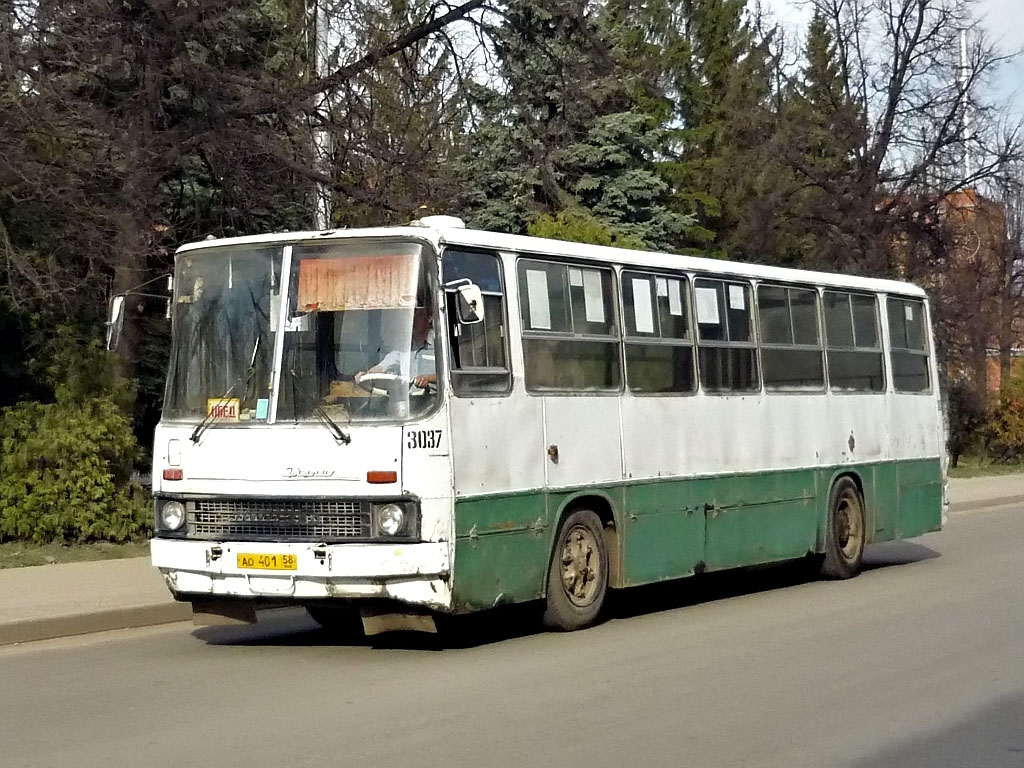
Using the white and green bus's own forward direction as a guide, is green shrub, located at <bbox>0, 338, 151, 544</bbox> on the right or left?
on its right

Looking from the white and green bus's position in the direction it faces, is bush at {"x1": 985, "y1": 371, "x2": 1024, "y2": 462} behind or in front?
behind

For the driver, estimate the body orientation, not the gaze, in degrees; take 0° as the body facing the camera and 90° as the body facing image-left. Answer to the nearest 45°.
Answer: approximately 45°

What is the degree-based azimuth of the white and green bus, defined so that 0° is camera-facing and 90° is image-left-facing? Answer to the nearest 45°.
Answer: approximately 45°

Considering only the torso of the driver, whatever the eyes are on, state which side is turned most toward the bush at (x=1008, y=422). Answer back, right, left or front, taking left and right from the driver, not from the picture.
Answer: back

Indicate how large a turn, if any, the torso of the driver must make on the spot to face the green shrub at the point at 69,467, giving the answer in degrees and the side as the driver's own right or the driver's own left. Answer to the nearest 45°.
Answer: approximately 90° to the driver's own right

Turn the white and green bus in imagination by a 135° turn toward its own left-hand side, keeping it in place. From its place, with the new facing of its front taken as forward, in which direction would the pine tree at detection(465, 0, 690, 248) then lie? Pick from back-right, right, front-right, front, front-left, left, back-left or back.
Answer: left

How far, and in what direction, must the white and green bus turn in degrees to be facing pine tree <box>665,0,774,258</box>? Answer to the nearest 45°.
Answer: approximately 135° to its right

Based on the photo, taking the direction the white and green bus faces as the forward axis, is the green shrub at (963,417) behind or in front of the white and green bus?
behind

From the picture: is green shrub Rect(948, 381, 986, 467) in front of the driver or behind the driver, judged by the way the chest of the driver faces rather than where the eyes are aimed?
behind
